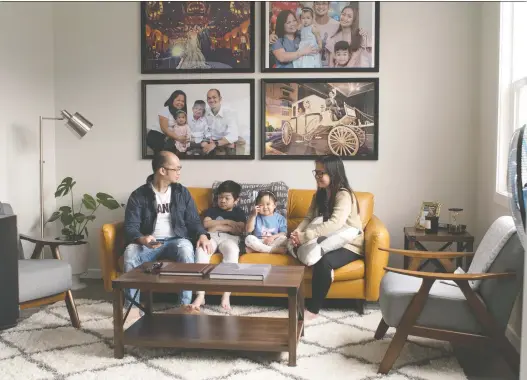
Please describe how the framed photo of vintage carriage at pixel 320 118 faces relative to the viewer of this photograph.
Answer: facing the viewer

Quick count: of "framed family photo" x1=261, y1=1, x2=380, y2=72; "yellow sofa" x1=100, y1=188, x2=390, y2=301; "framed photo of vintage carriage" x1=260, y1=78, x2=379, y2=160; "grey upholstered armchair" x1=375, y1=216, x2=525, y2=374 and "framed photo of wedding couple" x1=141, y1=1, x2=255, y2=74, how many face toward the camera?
4

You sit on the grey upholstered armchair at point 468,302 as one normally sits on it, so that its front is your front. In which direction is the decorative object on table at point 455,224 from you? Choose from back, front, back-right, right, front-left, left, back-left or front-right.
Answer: right

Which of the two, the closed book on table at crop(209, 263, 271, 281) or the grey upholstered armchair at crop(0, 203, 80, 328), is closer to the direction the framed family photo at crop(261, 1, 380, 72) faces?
the closed book on table

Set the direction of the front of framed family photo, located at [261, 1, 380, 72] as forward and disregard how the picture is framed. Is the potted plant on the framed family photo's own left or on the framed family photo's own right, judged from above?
on the framed family photo's own right

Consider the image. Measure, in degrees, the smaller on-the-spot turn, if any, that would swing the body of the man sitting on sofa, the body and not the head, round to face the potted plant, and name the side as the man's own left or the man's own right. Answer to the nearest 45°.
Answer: approximately 135° to the man's own right

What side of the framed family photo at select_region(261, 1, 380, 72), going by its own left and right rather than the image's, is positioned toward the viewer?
front

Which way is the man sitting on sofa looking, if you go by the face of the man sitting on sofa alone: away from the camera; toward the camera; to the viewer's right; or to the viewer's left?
to the viewer's right

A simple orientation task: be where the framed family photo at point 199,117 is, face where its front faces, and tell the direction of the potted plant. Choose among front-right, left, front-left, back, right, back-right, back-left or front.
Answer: right

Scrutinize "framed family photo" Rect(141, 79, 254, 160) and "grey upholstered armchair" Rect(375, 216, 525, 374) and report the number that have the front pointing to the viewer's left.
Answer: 1

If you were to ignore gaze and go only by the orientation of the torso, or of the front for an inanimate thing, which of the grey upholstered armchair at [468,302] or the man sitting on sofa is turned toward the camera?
the man sitting on sofa

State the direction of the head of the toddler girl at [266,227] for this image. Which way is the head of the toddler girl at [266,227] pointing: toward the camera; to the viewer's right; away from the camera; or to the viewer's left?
toward the camera

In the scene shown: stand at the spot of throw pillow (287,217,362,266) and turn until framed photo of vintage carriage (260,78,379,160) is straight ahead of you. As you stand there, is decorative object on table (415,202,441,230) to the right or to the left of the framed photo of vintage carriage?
right

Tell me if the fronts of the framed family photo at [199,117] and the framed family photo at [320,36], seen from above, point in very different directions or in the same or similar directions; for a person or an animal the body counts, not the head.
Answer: same or similar directions

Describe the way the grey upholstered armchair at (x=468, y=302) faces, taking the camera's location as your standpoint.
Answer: facing to the left of the viewer

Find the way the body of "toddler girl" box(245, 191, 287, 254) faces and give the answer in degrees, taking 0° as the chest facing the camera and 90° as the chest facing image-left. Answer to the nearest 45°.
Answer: approximately 0°
